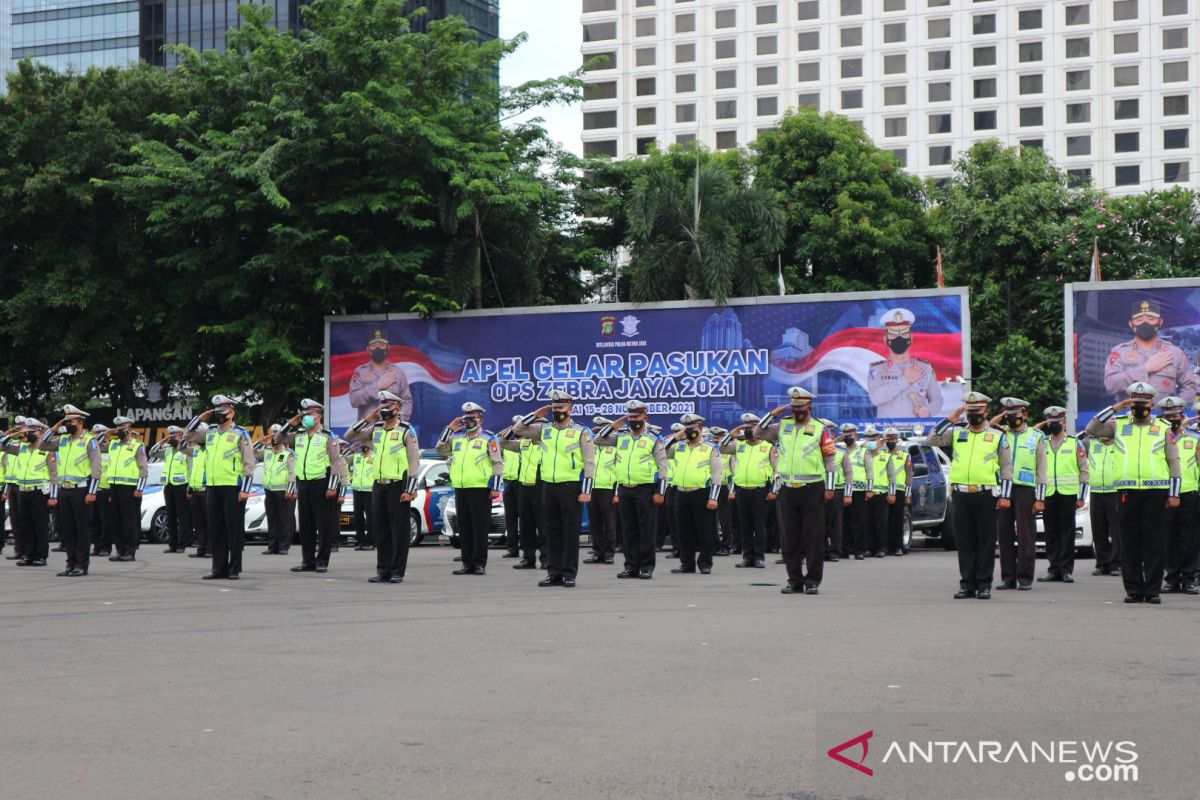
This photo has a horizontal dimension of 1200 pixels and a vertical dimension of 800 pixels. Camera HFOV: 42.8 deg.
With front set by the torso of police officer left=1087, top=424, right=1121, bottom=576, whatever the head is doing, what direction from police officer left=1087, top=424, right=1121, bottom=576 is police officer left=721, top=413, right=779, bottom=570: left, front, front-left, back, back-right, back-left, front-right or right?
back-right

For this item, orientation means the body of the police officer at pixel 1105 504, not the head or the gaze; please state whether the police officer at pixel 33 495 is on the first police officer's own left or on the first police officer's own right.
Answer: on the first police officer's own right

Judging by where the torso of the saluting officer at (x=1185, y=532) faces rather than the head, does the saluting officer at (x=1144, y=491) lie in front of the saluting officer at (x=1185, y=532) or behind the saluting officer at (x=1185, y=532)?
in front

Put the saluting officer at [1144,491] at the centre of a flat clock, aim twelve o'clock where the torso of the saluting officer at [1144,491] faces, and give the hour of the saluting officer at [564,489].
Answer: the saluting officer at [564,489] is roughly at 3 o'clock from the saluting officer at [1144,491].

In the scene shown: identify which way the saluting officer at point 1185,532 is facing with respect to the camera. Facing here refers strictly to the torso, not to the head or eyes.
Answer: toward the camera

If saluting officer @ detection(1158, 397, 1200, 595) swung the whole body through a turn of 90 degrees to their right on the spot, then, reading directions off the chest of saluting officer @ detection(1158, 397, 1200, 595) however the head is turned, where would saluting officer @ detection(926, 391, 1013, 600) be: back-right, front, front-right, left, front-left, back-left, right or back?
front-left

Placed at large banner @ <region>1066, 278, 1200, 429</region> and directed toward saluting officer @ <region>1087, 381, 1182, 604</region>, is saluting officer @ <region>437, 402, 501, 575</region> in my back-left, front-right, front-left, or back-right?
front-right

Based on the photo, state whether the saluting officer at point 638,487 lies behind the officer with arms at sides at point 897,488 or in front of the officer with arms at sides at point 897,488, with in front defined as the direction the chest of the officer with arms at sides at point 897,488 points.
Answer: in front

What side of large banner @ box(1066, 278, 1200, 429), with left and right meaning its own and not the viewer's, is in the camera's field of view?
front

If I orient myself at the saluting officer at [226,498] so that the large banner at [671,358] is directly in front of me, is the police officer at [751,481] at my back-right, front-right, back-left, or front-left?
front-right

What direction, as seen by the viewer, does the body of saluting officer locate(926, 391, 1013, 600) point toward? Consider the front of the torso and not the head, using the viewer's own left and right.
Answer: facing the viewer

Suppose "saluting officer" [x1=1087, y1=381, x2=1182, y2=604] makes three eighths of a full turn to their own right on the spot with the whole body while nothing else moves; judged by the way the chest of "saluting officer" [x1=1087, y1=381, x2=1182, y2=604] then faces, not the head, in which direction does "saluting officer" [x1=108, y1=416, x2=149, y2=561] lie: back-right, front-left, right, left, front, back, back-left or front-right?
front-left
